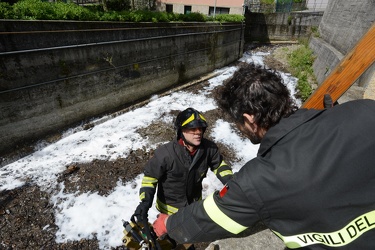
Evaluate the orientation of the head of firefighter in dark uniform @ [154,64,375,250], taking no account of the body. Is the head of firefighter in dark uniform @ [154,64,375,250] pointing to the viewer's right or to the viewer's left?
to the viewer's left

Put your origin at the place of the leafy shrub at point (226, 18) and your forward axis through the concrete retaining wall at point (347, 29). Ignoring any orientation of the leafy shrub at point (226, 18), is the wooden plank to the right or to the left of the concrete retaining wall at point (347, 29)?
right

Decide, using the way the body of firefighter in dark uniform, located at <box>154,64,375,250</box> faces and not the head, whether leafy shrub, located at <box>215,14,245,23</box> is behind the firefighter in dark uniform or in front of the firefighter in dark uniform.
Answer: in front

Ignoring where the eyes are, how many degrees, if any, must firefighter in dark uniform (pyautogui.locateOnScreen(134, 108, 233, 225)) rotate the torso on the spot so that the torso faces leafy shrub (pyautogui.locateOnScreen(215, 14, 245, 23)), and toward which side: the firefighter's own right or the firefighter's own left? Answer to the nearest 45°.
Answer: approximately 135° to the firefighter's own left

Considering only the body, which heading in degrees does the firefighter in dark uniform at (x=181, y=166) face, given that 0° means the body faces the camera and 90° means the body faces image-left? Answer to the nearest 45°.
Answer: approximately 315°

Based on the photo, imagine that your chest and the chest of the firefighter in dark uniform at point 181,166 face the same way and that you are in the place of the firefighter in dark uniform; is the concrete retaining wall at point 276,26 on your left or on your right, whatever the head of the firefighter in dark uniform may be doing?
on your left

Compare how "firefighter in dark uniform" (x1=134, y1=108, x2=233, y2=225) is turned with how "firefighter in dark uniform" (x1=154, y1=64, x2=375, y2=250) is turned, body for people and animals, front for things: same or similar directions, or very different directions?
very different directions

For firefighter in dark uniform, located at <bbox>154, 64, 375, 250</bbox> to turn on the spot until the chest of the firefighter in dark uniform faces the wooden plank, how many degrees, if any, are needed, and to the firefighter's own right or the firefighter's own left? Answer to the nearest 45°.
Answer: approximately 45° to the firefighter's own right

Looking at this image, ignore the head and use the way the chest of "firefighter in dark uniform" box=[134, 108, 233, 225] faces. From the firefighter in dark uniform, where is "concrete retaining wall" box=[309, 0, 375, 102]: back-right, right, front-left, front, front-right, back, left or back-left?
left

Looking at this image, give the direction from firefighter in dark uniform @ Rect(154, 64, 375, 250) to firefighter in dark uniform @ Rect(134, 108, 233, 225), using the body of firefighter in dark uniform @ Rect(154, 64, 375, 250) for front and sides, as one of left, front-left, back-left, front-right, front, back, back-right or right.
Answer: front

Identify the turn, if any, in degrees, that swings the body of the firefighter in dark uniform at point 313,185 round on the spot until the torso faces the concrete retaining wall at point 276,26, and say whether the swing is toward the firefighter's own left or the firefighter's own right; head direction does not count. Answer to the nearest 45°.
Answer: approximately 45° to the firefighter's own right

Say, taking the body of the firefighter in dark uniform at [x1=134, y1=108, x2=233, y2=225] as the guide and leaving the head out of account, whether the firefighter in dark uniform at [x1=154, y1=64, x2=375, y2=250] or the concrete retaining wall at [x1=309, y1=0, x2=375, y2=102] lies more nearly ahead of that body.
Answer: the firefighter in dark uniform

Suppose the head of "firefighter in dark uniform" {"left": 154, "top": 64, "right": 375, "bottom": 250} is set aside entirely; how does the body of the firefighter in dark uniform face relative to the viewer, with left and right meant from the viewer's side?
facing away from the viewer and to the left of the viewer

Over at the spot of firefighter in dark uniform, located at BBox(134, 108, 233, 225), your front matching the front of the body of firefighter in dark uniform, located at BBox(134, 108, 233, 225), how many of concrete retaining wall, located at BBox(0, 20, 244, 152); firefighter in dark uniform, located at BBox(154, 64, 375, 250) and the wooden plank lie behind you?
1

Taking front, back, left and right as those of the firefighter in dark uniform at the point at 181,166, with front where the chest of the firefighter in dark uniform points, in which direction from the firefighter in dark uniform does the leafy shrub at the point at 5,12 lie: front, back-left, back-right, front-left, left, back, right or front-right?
back

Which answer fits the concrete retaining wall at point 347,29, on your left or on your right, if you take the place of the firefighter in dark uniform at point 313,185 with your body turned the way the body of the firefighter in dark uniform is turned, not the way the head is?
on your right

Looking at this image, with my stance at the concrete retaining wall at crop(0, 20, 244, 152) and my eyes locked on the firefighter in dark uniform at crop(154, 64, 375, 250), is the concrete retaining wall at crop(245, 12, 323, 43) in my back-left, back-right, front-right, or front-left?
back-left
